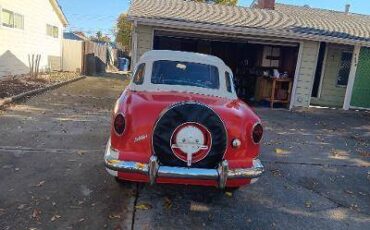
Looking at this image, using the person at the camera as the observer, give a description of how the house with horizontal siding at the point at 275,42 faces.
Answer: facing the viewer

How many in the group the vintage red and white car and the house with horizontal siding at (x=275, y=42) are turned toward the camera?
1

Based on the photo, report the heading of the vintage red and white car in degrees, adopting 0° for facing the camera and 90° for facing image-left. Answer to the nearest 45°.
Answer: approximately 180°

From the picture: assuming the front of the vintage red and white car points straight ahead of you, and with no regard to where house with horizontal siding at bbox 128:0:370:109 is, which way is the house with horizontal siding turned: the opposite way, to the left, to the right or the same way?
the opposite way

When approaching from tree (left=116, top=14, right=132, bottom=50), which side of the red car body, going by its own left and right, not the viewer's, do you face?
front

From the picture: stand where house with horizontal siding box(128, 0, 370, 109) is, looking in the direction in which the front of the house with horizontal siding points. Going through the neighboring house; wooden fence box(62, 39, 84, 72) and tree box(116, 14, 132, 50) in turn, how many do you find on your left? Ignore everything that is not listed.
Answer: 0

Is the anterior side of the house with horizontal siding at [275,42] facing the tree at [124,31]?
no

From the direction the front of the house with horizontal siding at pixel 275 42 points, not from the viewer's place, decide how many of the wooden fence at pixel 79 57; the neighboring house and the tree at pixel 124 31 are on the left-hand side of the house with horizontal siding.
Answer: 0

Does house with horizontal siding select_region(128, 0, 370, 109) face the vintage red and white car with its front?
yes

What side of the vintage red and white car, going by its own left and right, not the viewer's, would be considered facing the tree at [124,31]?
front

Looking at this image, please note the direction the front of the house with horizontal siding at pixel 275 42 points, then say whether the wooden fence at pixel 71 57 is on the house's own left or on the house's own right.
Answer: on the house's own right

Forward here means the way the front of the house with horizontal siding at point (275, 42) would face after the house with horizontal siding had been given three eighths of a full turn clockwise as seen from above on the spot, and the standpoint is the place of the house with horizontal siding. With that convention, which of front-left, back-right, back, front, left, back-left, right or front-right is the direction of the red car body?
back-left
